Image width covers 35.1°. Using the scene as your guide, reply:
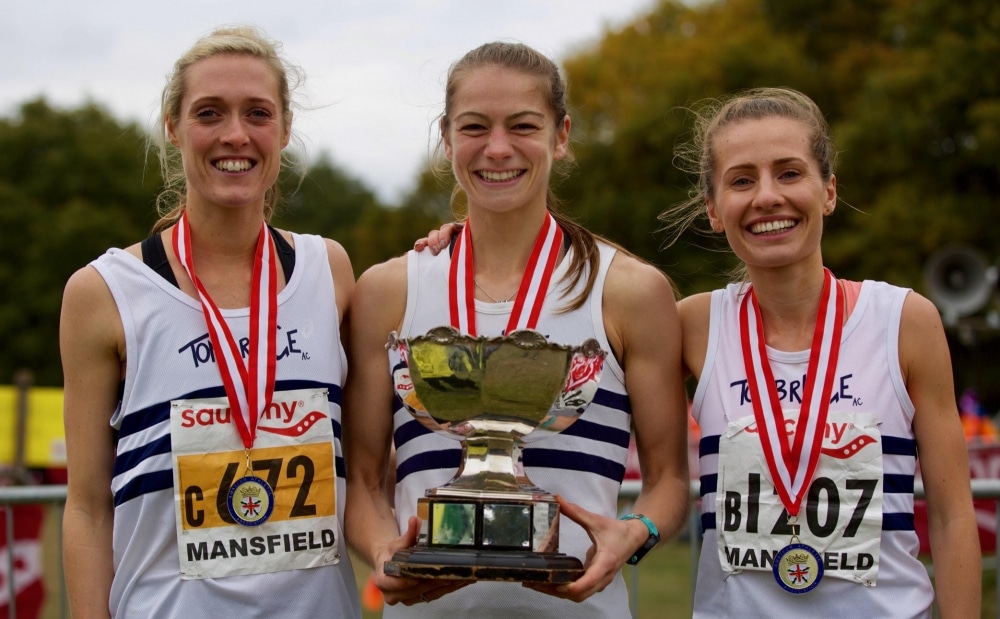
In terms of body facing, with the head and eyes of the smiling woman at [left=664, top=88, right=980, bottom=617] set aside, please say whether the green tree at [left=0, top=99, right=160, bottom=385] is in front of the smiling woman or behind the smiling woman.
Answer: behind

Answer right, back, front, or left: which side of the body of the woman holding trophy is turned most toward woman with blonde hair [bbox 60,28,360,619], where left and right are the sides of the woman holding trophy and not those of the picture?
right

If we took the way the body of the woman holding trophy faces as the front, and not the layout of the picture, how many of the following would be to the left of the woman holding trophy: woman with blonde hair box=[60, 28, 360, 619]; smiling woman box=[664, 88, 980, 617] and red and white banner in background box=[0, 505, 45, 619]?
1

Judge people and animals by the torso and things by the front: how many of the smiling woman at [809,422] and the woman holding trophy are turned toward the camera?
2

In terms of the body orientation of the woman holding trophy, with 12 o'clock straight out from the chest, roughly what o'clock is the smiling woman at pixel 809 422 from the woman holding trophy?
The smiling woman is roughly at 9 o'clock from the woman holding trophy.

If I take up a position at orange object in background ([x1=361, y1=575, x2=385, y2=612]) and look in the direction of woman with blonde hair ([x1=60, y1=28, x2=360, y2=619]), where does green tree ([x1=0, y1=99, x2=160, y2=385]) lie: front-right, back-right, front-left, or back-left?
back-right

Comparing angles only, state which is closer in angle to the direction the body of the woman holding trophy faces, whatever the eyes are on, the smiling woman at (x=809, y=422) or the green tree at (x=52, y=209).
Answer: the smiling woman

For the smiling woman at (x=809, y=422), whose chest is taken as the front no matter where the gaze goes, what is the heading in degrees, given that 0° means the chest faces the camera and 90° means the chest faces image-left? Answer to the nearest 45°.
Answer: approximately 0°

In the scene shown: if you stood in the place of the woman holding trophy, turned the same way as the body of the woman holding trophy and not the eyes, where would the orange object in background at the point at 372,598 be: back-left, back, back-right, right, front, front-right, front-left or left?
back

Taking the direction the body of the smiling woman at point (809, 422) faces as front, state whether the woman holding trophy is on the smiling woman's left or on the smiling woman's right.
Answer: on the smiling woman's right

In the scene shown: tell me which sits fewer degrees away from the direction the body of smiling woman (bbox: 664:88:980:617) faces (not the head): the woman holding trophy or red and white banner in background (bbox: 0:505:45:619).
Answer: the woman holding trophy
